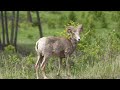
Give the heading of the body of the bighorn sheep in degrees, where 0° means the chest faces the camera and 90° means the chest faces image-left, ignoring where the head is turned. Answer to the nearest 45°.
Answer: approximately 225°
